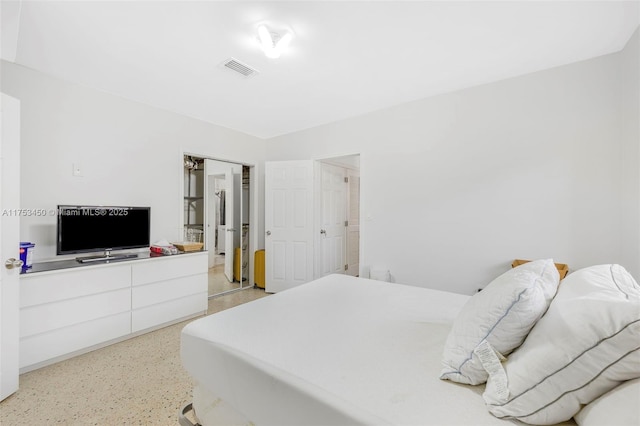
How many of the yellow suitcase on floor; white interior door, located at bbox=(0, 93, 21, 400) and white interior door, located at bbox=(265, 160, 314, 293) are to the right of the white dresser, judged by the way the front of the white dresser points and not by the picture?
1

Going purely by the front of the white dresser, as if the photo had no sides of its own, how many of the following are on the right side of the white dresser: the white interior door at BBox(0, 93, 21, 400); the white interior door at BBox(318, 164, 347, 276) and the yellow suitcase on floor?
1

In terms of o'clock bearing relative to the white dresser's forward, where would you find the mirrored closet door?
The mirrored closet door is roughly at 9 o'clock from the white dresser.

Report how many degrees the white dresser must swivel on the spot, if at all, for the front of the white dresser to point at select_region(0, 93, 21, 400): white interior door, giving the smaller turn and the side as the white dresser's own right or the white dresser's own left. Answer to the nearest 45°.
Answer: approximately 90° to the white dresser's own right

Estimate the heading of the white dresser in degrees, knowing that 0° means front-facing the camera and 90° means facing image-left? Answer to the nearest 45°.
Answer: approximately 315°

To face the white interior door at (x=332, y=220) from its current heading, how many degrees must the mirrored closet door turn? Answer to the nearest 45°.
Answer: approximately 45° to its left

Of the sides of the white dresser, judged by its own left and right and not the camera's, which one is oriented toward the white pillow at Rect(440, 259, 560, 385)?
front

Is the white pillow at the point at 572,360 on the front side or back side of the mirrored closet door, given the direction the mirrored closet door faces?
on the front side

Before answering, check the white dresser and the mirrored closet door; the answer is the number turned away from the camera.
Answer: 0

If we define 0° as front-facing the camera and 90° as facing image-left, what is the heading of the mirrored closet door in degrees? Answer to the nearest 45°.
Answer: approximately 315°

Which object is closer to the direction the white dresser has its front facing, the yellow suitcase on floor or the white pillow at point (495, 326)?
the white pillow

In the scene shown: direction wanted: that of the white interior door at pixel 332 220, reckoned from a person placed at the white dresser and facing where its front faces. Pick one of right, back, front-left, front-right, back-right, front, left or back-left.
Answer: front-left

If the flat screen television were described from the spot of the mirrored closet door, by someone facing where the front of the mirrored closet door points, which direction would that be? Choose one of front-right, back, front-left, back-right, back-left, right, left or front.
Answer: right
